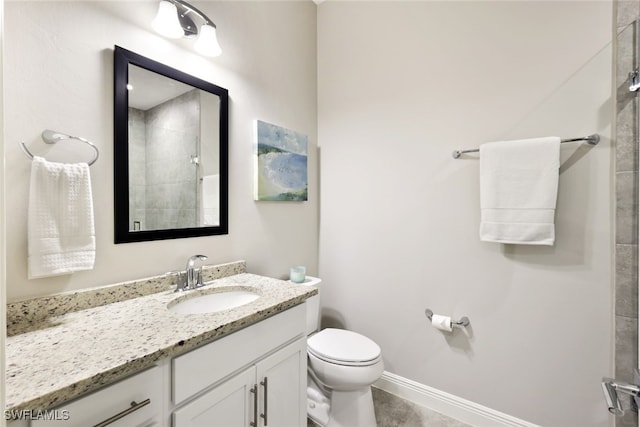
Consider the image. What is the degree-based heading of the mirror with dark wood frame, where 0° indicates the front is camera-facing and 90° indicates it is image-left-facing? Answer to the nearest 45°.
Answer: approximately 315°

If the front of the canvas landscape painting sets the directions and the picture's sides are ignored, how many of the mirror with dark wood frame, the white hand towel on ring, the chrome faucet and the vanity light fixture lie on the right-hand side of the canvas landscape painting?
4

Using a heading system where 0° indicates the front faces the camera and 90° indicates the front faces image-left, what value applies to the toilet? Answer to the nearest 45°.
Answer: approximately 315°

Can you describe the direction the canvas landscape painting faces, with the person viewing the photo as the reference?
facing the viewer and to the right of the viewer

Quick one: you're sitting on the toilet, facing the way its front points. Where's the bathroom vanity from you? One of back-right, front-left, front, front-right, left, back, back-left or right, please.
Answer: right

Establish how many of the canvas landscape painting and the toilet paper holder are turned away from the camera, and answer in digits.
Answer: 0

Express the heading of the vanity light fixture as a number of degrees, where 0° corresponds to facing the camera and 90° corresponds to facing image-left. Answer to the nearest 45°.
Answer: approximately 315°

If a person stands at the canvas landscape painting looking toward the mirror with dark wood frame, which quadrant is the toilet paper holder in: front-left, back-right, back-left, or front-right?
back-left

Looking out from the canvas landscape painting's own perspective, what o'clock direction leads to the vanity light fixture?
The vanity light fixture is roughly at 3 o'clock from the canvas landscape painting.

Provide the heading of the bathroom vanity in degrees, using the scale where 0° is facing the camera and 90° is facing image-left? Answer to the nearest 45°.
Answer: approximately 315°

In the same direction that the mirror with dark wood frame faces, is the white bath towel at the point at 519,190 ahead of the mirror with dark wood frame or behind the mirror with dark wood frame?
ahead
